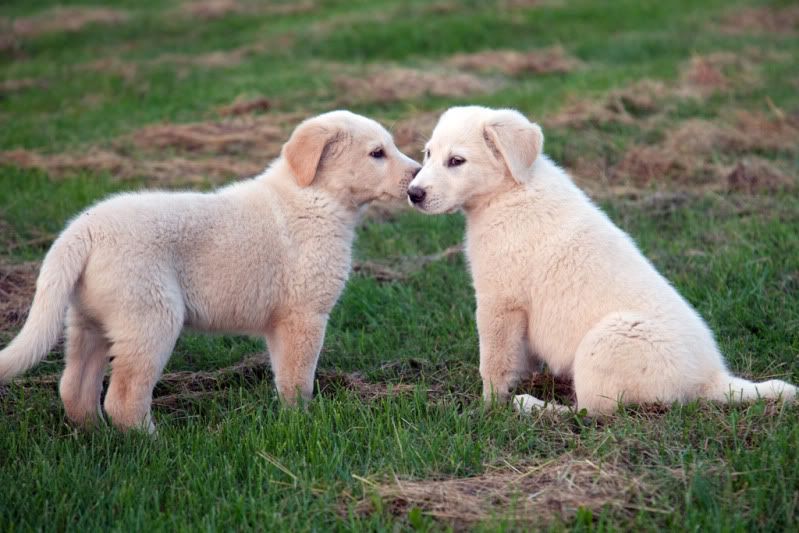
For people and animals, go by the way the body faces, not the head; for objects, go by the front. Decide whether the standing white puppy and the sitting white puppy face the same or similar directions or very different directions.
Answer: very different directions

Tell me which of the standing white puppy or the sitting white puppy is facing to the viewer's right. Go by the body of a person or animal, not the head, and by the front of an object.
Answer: the standing white puppy

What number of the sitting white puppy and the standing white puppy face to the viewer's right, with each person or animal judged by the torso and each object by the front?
1

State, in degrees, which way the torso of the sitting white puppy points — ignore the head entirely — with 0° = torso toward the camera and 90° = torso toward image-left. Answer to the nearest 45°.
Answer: approximately 90°

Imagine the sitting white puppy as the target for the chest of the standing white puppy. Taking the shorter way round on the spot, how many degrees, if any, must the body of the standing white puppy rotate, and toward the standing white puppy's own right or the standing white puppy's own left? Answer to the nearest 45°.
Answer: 0° — it already faces it

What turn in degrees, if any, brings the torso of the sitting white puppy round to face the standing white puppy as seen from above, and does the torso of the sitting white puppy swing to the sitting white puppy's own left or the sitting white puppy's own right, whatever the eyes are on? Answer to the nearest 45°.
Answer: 0° — it already faces it

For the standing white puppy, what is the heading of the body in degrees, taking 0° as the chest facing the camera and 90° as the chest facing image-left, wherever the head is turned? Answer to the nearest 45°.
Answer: approximately 270°
